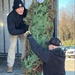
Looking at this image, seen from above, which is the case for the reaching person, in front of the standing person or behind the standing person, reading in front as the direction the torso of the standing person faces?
in front

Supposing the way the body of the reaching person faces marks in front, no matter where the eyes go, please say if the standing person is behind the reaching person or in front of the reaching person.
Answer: in front

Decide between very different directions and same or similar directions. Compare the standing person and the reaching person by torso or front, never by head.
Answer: very different directions

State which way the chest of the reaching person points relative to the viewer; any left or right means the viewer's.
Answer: facing away from the viewer and to the left of the viewer

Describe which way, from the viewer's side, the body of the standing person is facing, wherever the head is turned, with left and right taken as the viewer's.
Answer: facing the viewer and to the right of the viewer
